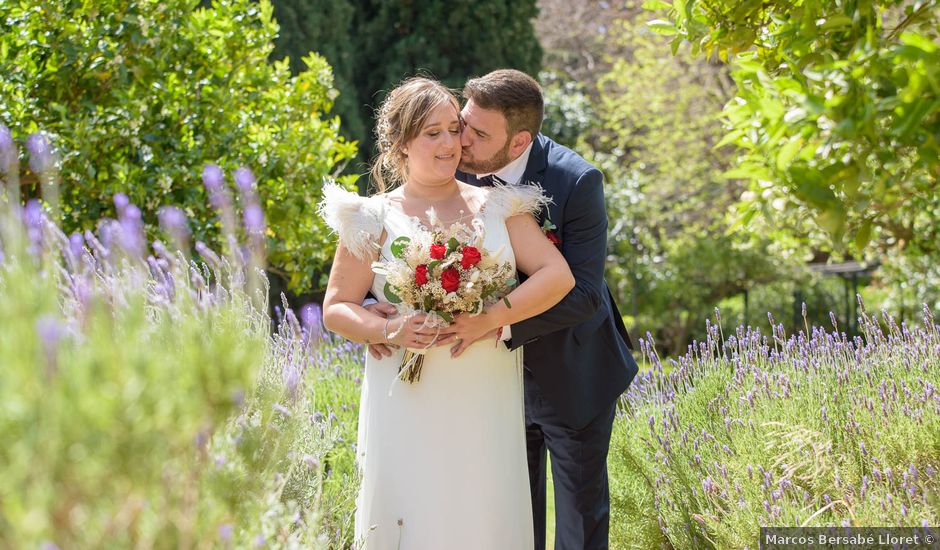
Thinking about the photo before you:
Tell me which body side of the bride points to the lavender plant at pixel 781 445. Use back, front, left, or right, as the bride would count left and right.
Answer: left

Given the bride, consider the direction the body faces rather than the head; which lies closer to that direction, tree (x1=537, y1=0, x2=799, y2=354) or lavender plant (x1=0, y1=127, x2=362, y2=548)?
the lavender plant

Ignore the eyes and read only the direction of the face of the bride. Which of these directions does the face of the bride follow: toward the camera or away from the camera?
toward the camera

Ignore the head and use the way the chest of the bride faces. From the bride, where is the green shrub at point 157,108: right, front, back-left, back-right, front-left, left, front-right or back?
back-right

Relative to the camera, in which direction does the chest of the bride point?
toward the camera

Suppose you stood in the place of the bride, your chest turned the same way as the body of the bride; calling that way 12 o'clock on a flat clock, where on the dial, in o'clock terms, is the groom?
The groom is roughly at 8 o'clock from the bride.

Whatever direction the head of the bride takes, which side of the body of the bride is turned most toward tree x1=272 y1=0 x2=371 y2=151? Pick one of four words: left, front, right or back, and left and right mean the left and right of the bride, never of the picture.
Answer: back

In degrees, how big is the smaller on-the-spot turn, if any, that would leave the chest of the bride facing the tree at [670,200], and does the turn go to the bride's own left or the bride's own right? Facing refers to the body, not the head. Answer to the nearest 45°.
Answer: approximately 180°

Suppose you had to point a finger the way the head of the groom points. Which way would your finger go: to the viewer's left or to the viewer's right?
to the viewer's left

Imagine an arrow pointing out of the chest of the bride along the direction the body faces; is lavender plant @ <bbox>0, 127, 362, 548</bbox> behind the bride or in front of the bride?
in front
